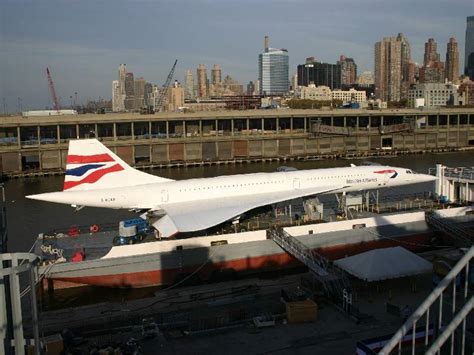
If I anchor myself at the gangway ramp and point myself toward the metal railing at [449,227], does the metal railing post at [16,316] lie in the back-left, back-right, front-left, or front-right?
back-right

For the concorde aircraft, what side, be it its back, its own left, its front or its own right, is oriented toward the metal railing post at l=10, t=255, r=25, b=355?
right

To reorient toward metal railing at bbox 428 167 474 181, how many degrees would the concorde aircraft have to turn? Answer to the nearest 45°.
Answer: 0° — it already faces it

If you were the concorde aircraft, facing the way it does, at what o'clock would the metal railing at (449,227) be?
The metal railing is roughly at 12 o'clock from the concorde aircraft.

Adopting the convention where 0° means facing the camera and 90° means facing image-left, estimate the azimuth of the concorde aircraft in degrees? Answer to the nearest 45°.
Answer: approximately 270°
